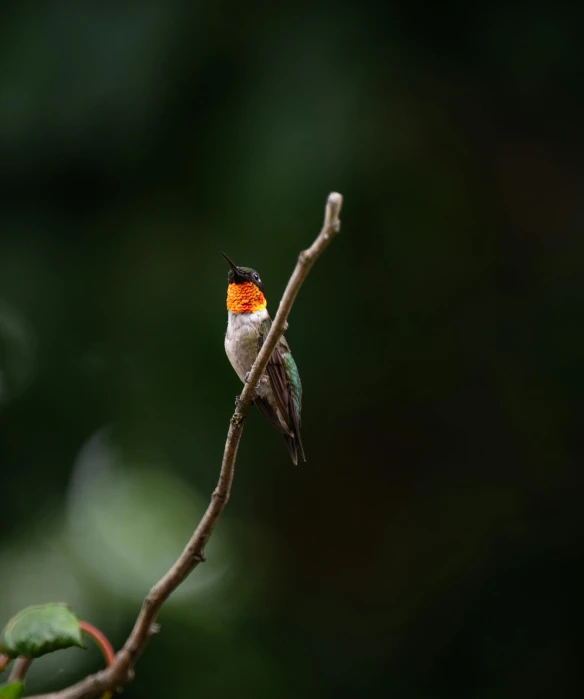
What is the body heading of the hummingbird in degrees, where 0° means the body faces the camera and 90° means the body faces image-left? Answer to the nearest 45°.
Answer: approximately 45°
